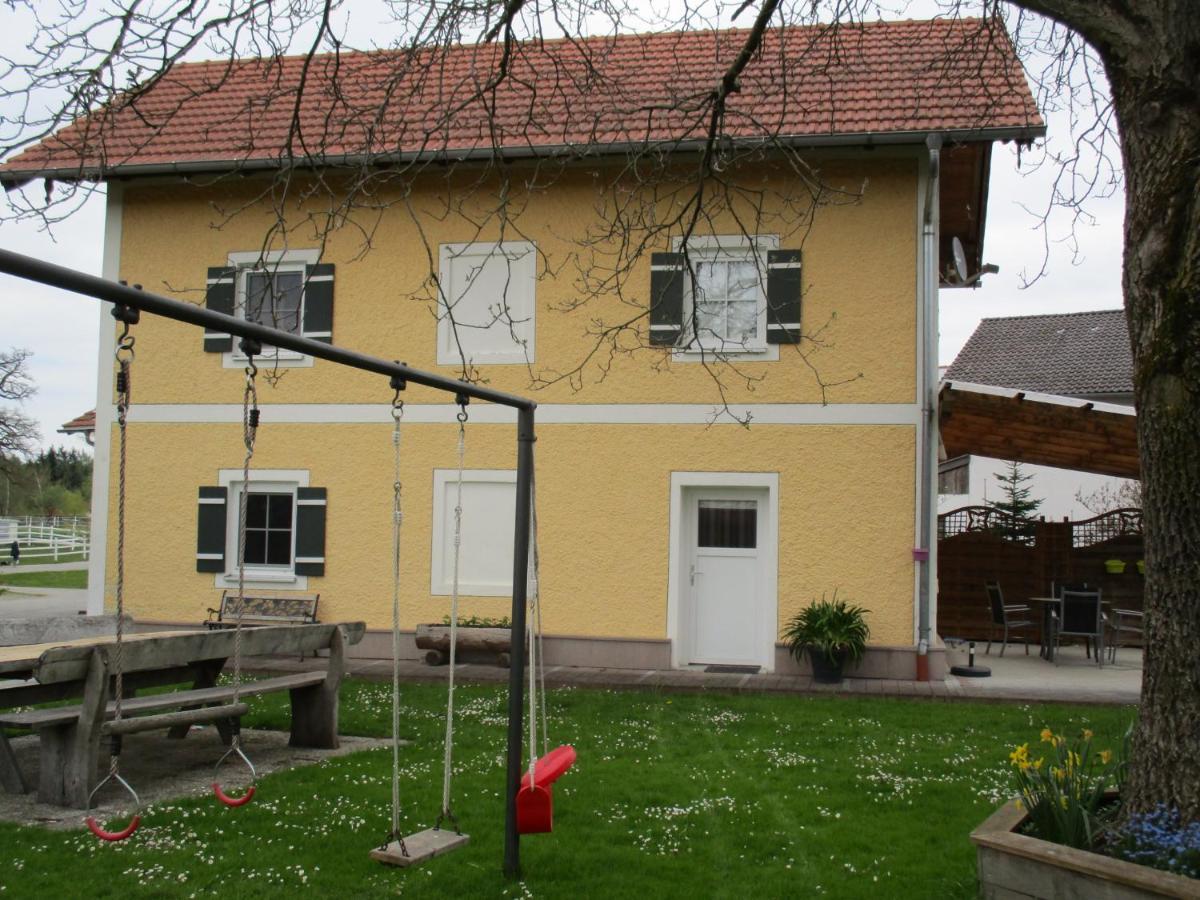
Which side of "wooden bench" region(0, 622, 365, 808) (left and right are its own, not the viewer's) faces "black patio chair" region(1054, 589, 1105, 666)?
right

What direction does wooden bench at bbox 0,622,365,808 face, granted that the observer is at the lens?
facing away from the viewer and to the left of the viewer

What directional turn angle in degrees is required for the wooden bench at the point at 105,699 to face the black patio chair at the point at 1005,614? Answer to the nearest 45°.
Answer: approximately 90° to its right

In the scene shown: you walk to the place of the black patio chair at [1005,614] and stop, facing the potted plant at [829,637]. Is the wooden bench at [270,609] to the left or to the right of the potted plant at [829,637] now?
right

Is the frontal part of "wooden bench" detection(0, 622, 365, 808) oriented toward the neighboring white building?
no

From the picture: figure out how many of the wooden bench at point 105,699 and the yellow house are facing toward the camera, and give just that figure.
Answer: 1

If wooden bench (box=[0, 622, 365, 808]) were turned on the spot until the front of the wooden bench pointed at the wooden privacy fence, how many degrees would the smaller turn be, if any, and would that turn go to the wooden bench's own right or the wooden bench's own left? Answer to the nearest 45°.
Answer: approximately 90° to the wooden bench's own right

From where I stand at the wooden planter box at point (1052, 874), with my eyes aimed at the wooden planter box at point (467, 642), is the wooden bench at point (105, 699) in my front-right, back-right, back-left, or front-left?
front-left

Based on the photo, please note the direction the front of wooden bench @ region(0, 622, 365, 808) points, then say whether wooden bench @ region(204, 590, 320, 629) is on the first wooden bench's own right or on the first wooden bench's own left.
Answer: on the first wooden bench's own right

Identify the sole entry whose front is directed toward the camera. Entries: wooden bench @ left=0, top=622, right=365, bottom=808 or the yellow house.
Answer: the yellow house

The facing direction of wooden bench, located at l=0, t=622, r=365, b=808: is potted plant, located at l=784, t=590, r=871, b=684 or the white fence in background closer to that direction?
the white fence in background

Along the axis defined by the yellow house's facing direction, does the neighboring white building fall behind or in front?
behind

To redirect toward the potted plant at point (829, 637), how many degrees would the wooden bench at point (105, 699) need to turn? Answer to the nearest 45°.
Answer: approximately 90° to its right

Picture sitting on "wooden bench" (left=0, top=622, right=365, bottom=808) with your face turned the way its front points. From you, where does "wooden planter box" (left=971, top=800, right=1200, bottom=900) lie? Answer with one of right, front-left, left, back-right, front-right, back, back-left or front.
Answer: back

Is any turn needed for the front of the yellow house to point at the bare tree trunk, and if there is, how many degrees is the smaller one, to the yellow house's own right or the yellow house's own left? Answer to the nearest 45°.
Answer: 0° — it already faces it

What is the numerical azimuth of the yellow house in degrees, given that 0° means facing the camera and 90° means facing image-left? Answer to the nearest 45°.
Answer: approximately 0°
